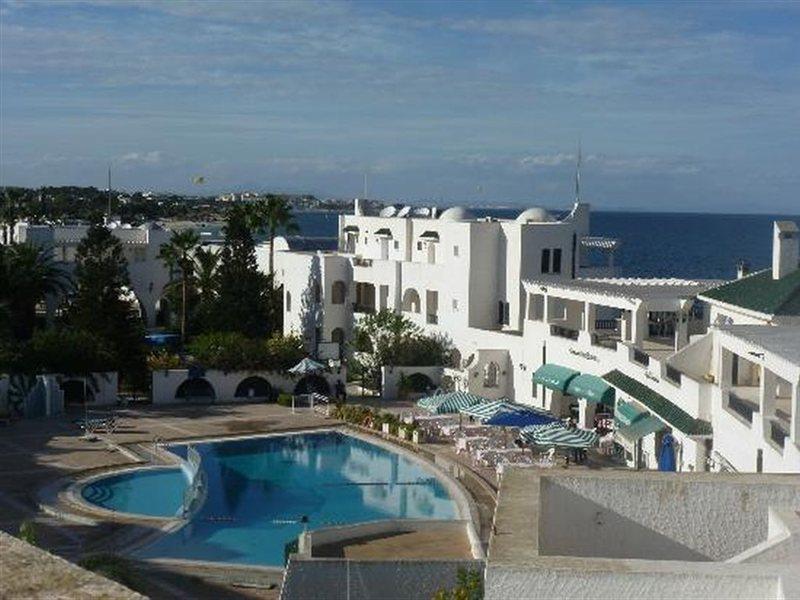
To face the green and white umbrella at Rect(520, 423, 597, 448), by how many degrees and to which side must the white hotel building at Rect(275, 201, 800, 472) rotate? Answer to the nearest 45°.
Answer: approximately 45° to its left

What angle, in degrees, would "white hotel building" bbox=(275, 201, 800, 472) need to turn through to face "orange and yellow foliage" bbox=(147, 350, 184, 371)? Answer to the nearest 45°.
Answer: approximately 45° to its right

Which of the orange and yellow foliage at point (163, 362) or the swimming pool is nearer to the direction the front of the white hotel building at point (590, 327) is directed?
the swimming pool

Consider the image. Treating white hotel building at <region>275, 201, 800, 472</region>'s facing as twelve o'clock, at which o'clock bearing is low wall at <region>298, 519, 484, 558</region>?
The low wall is roughly at 11 o'clock from the white hotel building.

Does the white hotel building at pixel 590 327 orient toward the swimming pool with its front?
yes

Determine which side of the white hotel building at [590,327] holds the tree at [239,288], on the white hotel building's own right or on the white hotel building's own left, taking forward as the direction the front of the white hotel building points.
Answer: on the white hotel building's own right

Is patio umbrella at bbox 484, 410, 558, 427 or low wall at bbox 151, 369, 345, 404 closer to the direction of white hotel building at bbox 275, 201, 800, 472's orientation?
the patio umbrella

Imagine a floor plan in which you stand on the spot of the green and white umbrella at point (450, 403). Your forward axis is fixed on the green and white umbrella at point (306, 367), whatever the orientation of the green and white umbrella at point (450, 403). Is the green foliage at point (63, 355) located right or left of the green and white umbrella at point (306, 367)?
left

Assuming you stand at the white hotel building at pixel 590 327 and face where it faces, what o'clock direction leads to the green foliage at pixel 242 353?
The green foliage is roughly at 2 o'clock from the white hotel building.

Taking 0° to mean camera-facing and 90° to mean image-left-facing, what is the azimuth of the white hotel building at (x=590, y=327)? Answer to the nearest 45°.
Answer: approximately 45°

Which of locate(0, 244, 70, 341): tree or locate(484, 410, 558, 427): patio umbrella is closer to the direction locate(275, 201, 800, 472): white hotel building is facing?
the patio umbrella
